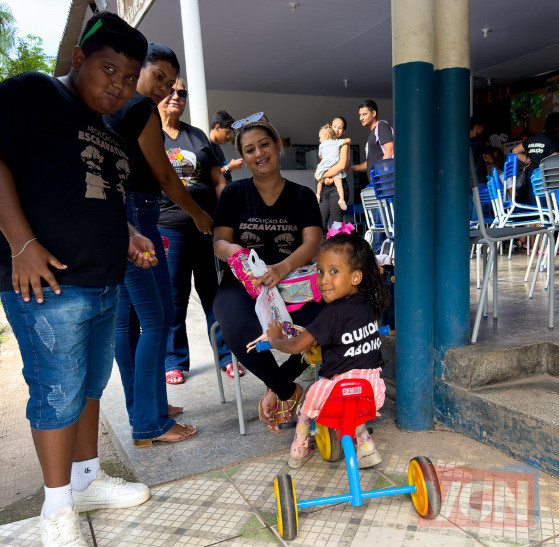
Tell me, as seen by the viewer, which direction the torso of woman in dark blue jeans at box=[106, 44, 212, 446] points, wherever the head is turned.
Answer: to the viewer's right

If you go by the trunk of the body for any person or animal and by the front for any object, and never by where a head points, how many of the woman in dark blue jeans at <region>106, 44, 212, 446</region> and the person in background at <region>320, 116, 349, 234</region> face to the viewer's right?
1

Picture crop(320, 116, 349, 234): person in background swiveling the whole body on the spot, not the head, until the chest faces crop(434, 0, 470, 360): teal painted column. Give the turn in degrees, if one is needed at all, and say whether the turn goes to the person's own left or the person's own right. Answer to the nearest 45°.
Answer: approximately 45° to the person's own left

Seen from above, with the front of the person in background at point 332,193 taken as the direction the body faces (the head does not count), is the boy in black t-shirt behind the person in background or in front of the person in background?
in front

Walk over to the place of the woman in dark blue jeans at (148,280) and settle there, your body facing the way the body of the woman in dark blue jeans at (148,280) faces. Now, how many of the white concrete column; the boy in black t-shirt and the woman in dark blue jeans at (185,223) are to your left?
2

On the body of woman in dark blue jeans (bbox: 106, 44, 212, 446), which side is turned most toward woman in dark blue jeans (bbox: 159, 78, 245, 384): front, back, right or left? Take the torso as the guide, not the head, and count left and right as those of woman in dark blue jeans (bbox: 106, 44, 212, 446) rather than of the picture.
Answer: left

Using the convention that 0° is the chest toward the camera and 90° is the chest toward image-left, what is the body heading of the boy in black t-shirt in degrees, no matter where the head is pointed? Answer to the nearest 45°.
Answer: approximately 315°

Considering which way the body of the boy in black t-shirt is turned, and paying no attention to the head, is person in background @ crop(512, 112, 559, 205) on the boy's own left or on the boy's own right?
on the boy's own left

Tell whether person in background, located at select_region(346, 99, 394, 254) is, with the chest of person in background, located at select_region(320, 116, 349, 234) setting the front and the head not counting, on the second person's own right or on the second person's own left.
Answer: on the second person's own left

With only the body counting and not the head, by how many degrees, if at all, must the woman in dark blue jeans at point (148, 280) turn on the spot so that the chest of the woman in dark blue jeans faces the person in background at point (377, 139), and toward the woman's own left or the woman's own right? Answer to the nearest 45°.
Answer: approximately 45° to the woman's own left

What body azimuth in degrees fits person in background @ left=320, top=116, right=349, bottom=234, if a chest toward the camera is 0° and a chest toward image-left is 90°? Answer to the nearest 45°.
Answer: approximately 45°

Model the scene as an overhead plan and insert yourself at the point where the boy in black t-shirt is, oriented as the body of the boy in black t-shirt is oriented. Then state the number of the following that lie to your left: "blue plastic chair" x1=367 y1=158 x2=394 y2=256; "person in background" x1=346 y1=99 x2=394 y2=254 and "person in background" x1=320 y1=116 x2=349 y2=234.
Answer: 3
